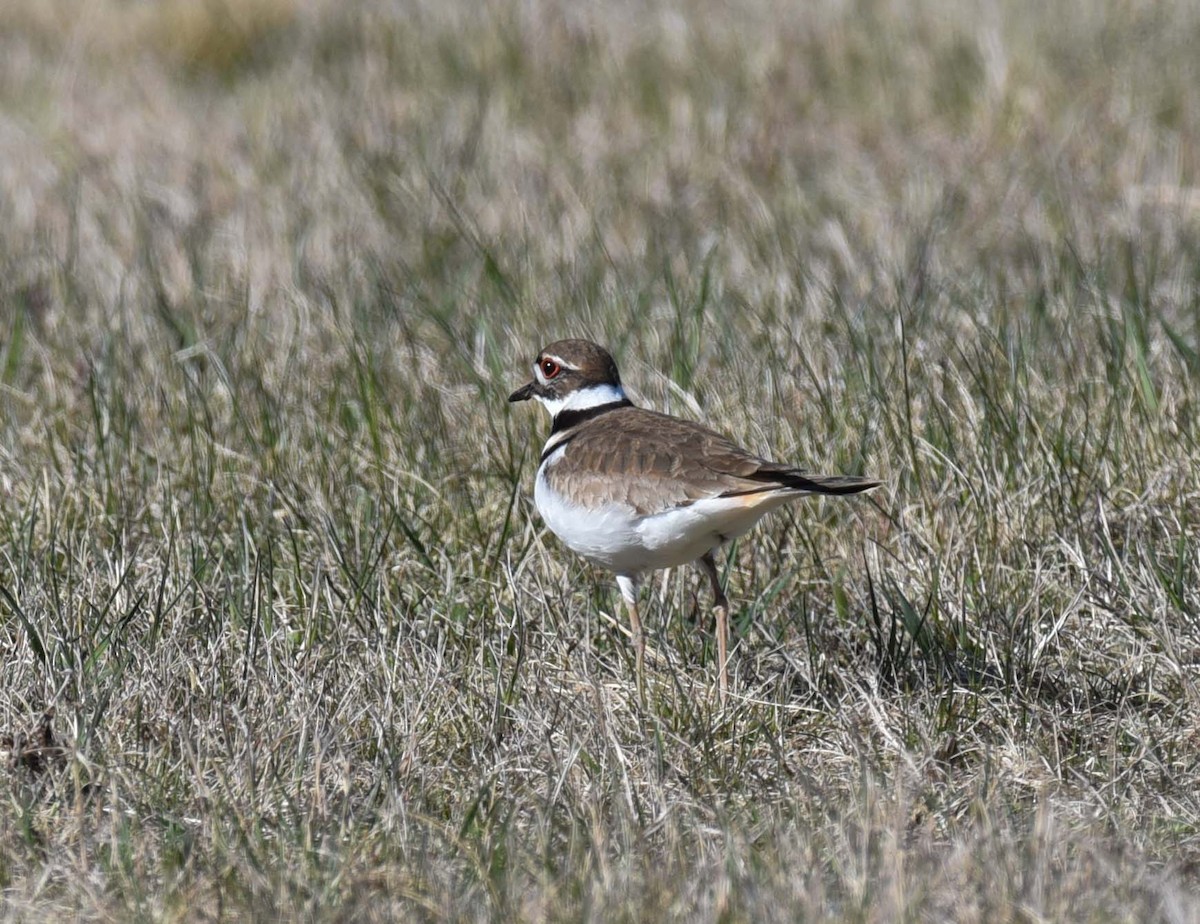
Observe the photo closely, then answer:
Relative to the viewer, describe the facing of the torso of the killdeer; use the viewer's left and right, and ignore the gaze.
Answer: facing to the left of the viewer
